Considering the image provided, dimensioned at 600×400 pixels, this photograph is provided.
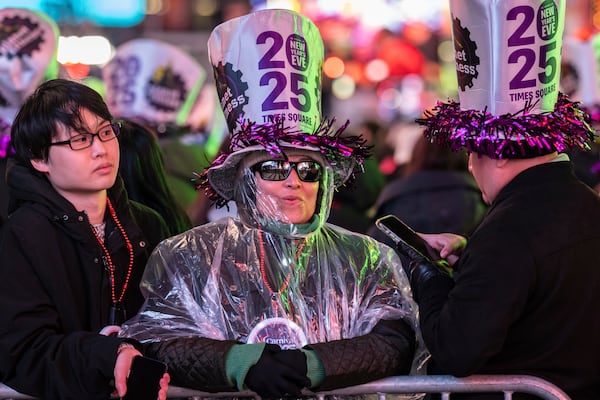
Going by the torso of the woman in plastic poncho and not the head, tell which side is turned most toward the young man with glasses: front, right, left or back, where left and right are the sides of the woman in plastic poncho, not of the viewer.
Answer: right

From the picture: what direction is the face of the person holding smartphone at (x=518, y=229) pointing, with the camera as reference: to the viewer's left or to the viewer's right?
to the viewer's left

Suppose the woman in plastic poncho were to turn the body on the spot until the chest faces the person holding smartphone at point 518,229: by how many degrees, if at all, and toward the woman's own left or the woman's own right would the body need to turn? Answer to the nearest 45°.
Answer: approximately 90° to the woman's own left

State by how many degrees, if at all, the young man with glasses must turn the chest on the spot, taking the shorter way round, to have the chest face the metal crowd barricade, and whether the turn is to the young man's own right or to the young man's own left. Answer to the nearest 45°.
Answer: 0° — they already face it

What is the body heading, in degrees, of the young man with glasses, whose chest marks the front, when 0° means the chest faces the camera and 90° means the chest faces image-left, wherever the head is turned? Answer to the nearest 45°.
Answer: approximately 315°

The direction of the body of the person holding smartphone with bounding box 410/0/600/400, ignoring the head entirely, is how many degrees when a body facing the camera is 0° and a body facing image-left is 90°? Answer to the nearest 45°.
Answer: approximately 135°

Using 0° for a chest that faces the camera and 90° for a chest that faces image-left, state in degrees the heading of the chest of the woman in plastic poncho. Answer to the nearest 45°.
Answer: approximately 0°

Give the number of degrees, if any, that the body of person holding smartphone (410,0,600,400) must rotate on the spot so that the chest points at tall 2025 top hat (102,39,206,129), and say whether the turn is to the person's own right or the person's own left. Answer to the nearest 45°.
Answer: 0° — they already face it

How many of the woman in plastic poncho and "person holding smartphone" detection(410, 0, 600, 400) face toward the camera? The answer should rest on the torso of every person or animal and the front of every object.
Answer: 1

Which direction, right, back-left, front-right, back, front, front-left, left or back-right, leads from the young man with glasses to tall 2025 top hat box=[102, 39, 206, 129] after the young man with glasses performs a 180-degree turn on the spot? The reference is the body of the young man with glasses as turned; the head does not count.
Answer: front-right
